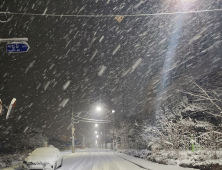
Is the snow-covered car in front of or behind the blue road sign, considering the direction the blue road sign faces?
behind

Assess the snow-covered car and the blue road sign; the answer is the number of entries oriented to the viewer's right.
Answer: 0

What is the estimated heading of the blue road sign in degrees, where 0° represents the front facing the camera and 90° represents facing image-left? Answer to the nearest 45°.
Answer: approximately 0°

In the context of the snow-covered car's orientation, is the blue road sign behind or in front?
in front

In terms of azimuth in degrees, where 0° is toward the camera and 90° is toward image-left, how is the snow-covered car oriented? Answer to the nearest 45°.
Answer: approximately 45°
